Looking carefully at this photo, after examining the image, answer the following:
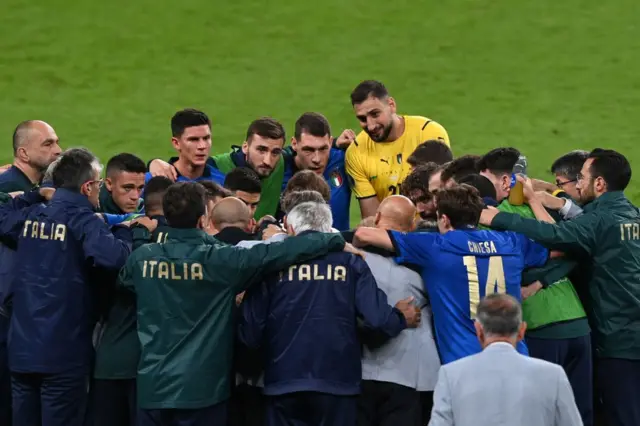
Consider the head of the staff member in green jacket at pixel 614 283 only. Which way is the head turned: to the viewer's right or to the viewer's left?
to the viewer's left

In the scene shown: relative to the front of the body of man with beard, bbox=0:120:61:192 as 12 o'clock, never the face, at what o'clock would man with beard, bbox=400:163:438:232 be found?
man with beard, bbox=400:163:438:232 is roughly at 1 o'clock from man with beard, bbox=0:120:61:192.

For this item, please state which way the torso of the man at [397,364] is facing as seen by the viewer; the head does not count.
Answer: away from the camera

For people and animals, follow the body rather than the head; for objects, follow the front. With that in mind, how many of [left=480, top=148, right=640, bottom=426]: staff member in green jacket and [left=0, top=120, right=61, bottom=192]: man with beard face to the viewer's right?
1

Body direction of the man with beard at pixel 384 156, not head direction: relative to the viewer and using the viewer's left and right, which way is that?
facing the viewer

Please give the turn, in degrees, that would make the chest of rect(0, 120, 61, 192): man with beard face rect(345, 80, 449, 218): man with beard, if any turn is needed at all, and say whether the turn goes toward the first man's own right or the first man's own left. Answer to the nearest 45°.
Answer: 0° — they already face them

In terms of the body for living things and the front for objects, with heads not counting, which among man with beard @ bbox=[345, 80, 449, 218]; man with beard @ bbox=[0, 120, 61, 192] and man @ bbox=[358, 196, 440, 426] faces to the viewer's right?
man with beard @ bbox=[0, 120, 61, 192]

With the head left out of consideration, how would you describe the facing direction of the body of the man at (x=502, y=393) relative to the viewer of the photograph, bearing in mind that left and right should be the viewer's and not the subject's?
facing away from the viewer

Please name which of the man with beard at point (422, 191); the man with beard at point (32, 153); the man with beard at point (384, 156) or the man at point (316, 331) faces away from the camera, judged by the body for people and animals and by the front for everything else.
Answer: the man
